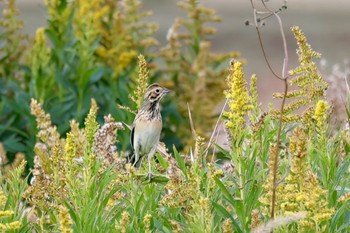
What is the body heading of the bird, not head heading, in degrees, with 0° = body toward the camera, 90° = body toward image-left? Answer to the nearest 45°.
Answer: approximately 315°
